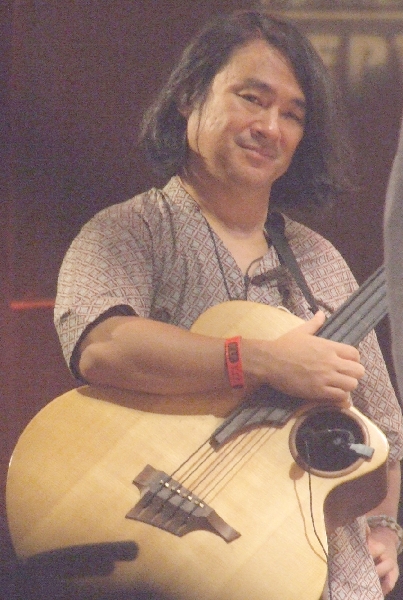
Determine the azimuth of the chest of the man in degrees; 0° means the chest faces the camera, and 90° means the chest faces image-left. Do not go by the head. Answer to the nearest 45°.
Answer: approximately 315°
